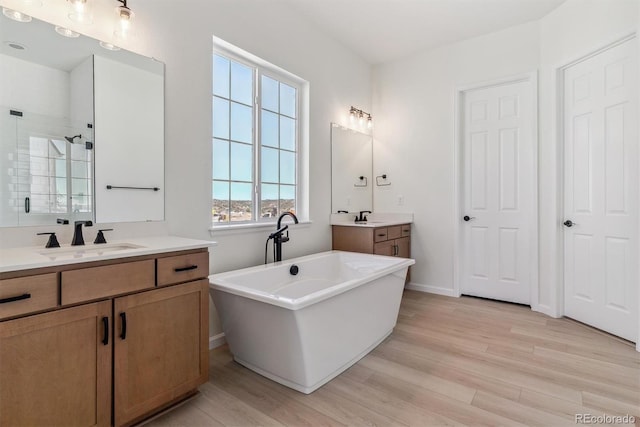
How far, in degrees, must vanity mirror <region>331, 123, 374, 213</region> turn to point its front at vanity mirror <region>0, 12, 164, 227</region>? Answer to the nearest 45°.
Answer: approximately 90° to its right

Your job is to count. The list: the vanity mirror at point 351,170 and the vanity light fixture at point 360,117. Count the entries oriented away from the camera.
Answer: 0

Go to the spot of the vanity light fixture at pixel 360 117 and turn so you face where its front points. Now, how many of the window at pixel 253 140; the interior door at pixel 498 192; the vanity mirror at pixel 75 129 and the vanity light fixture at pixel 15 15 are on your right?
3

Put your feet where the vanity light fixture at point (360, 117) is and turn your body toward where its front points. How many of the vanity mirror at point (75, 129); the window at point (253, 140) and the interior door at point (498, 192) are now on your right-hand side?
2

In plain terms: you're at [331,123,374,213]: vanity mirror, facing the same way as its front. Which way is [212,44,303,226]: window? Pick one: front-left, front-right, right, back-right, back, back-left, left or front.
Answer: right

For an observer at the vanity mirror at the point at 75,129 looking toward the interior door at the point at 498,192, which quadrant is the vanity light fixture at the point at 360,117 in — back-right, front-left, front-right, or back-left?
front-left

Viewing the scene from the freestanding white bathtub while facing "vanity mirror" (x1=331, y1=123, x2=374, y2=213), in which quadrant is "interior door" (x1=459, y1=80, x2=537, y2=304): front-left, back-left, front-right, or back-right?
front-right

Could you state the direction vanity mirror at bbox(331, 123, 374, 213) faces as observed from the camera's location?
facing the viewer and to the right of the viewer

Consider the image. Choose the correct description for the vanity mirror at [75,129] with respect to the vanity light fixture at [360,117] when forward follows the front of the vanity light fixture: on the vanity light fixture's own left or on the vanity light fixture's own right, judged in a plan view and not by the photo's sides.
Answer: on the vanity light fixture's own right

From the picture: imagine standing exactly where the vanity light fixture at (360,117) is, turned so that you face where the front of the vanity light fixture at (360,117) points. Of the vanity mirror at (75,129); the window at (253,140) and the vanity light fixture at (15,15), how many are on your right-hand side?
3

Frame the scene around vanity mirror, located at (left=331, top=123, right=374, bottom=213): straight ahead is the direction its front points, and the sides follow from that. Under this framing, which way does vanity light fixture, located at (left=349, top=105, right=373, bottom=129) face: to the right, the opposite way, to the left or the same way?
the same way

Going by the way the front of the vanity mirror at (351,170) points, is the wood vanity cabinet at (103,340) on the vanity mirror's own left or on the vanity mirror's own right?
on the vanity mirror's own right
